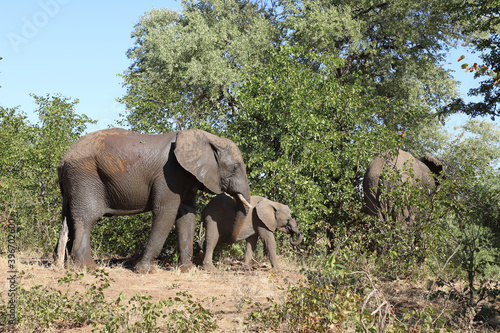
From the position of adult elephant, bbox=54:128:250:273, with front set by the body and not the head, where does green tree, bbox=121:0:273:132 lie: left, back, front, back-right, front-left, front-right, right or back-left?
left

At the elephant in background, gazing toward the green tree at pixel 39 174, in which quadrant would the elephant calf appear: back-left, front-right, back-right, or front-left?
front-left

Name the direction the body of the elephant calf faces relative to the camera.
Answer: to the viewer's right

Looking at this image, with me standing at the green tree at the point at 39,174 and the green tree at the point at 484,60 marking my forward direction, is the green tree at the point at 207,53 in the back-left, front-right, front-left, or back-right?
front-left

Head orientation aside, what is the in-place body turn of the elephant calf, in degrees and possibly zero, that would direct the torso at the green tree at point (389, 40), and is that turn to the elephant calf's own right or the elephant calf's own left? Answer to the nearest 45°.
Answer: approximately 45° to the elephant calf's own left

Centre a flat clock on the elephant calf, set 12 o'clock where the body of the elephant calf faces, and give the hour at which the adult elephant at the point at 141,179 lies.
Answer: The adult elephant is roughly at 5 o'clock from the elephant calf.

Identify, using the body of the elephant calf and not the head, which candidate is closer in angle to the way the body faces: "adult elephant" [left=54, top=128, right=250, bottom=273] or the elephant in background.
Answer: the elephant in background

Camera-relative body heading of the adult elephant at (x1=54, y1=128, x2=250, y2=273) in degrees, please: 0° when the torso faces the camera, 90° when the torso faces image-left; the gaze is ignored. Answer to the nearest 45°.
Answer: approximately 270°

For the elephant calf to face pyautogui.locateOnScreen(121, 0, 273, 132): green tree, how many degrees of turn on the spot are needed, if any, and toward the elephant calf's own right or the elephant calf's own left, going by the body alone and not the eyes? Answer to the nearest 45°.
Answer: approximately 90° to the elephant calf's own left

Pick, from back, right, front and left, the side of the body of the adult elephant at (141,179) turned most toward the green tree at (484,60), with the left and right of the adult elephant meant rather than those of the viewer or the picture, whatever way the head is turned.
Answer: front

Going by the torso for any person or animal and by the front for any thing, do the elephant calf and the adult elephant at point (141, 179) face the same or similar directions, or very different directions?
same or similar directions

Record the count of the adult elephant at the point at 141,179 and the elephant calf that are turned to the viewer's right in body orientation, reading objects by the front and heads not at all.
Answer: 2

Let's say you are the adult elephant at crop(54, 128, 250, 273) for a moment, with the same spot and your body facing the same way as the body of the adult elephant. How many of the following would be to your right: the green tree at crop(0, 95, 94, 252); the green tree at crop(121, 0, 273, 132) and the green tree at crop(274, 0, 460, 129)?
0

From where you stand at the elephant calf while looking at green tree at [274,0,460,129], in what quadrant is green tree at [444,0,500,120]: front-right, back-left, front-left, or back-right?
front-right

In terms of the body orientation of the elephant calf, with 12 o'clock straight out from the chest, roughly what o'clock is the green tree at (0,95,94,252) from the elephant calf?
The green tree is roughly at 7 o'clock from the elephant calf.

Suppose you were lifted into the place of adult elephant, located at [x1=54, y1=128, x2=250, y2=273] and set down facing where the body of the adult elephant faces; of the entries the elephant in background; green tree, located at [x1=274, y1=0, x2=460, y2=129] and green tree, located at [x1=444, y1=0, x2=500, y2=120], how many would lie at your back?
0

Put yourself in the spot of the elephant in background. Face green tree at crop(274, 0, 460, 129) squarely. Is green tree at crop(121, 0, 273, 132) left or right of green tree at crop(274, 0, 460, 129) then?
left

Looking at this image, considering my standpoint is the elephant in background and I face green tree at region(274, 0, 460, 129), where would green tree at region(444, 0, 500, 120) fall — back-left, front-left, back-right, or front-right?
front-right
